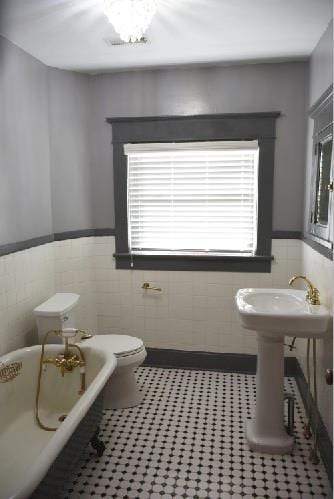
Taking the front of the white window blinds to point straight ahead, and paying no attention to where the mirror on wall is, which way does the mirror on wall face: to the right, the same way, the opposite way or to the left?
to the right

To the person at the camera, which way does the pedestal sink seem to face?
facing to the left of the viewer

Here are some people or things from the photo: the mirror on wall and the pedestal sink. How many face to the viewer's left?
2

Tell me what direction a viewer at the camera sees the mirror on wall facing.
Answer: facing to the left of the viewer

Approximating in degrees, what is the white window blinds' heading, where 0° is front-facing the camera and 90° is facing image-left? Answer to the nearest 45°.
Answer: approximately 0°

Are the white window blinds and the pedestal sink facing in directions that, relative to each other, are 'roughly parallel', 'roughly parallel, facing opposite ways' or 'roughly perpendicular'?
roughly perpendicular
